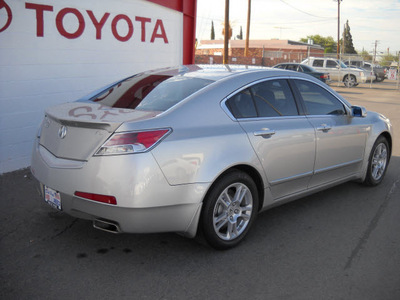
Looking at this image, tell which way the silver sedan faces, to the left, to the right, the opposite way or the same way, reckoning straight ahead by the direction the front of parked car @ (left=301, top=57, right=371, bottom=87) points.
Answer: to the left

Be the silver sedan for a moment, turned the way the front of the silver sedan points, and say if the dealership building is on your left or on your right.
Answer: on your left

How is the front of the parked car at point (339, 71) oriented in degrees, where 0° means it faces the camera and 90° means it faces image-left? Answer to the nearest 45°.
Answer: approximately 315°

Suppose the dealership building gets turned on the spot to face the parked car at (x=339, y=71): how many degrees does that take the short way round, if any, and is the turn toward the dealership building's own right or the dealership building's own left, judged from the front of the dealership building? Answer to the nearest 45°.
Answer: approximately 90° to the dealership building's own left

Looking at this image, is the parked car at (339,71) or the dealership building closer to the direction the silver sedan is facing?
the parked car

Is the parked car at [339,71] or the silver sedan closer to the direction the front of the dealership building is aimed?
the silver sedan

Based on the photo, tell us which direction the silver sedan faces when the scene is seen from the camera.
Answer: facing away from the viewer and to the right of the viewer
